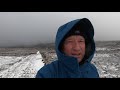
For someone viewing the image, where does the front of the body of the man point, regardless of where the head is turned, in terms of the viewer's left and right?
facing the viewer and to the right of the viewer

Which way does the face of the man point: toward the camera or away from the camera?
toward the camera
